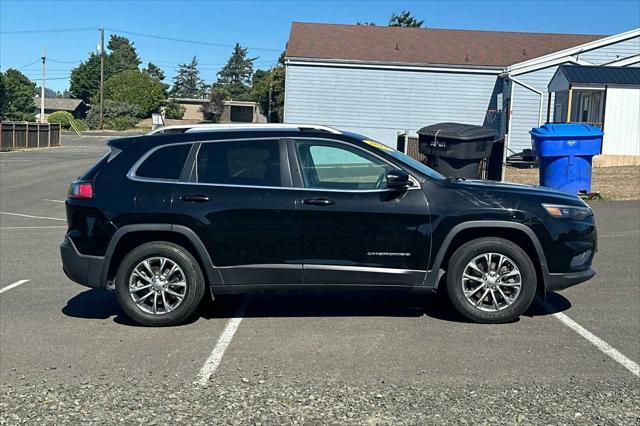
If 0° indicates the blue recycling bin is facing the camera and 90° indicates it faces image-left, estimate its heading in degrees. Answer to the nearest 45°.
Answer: approximately 0°

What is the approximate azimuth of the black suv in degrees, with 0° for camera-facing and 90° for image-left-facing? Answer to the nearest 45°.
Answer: approximately 270°

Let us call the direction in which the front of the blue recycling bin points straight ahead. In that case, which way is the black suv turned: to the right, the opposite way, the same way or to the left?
to the left

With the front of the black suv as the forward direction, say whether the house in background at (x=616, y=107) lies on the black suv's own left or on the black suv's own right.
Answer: on the black suv's own left

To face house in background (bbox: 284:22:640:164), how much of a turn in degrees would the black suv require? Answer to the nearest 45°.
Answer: approximately 90° to its left

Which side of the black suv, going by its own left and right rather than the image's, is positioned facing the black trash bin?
left

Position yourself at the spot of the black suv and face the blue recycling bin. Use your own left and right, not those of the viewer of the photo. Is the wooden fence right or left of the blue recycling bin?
left

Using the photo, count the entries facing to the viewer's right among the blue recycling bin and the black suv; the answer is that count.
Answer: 1

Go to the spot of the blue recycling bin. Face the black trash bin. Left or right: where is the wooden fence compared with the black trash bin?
right

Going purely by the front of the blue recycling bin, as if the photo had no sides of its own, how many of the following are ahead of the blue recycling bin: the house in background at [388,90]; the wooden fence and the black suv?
1

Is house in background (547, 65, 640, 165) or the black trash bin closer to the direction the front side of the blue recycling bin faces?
the black trash bin

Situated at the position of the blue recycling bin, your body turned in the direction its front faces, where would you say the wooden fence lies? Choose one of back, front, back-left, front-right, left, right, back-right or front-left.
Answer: back-right

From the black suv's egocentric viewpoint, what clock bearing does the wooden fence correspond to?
The wooden fence is roughly at 8 o'clock from the black suv.
